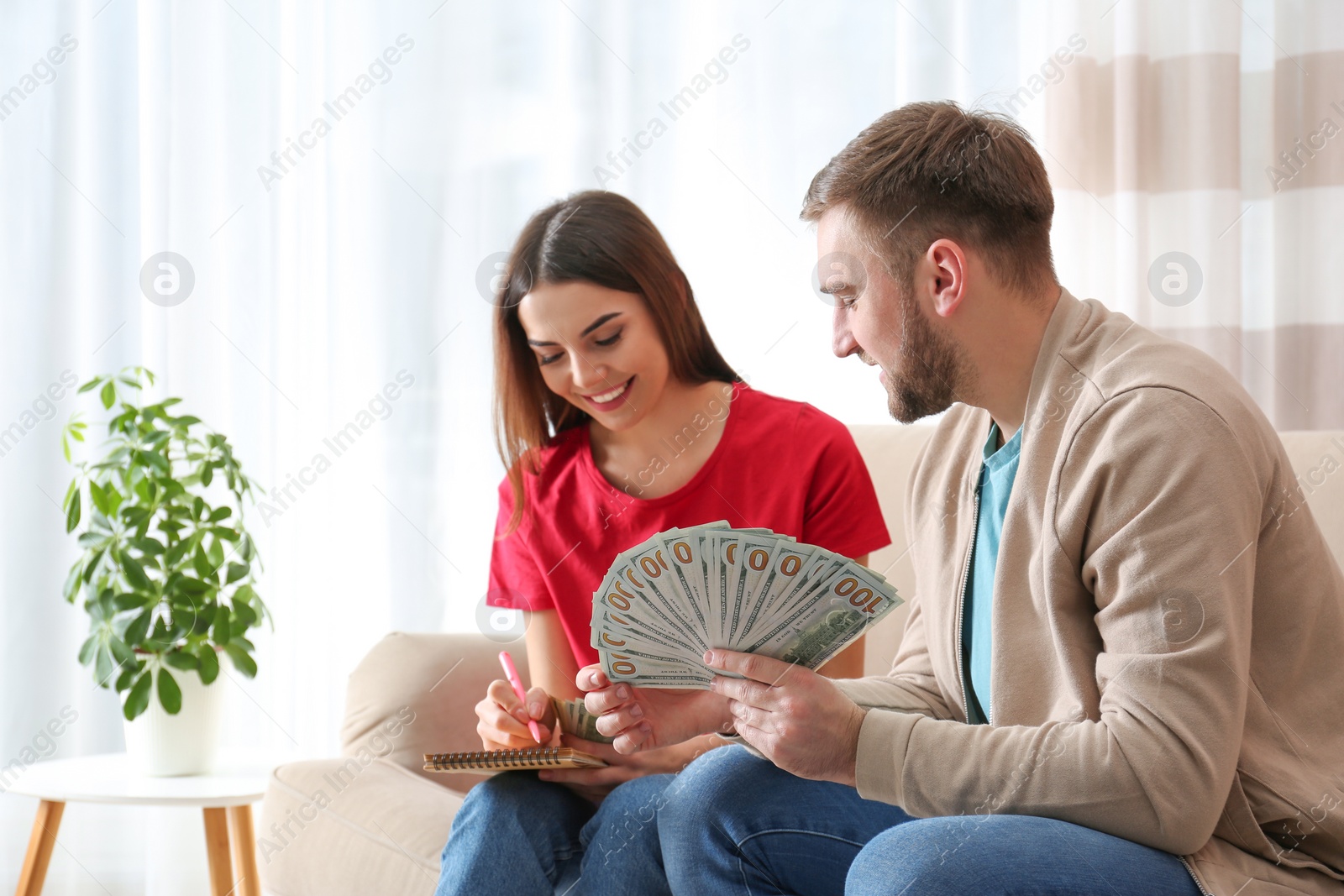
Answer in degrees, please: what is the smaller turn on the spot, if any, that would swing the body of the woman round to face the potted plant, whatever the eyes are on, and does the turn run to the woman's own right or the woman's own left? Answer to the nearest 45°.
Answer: approximately 90° to the woman's own right

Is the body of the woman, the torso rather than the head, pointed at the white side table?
no

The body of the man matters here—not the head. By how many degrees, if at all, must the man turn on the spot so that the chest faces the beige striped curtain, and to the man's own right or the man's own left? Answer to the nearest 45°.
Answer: approximately 135° to the man's own right

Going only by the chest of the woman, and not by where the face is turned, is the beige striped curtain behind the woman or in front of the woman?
behind

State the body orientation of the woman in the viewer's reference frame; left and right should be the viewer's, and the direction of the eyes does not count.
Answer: facing the viewer and to the left of the viewer

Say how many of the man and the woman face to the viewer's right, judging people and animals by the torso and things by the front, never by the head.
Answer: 0

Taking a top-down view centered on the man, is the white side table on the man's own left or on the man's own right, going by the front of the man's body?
on the man's own right

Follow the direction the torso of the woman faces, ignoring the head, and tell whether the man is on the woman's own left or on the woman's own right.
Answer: on the woman's own left

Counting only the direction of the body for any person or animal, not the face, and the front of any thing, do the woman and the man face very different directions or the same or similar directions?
same or similar directions

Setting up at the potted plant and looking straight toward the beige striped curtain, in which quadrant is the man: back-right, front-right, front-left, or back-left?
front-right

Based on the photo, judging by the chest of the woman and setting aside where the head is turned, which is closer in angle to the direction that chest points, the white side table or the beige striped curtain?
the white side table

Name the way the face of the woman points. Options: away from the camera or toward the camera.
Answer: toward the camera

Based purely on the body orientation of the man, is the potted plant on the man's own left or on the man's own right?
on the man's own right

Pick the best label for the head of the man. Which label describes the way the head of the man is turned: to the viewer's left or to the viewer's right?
to the viewer's left
